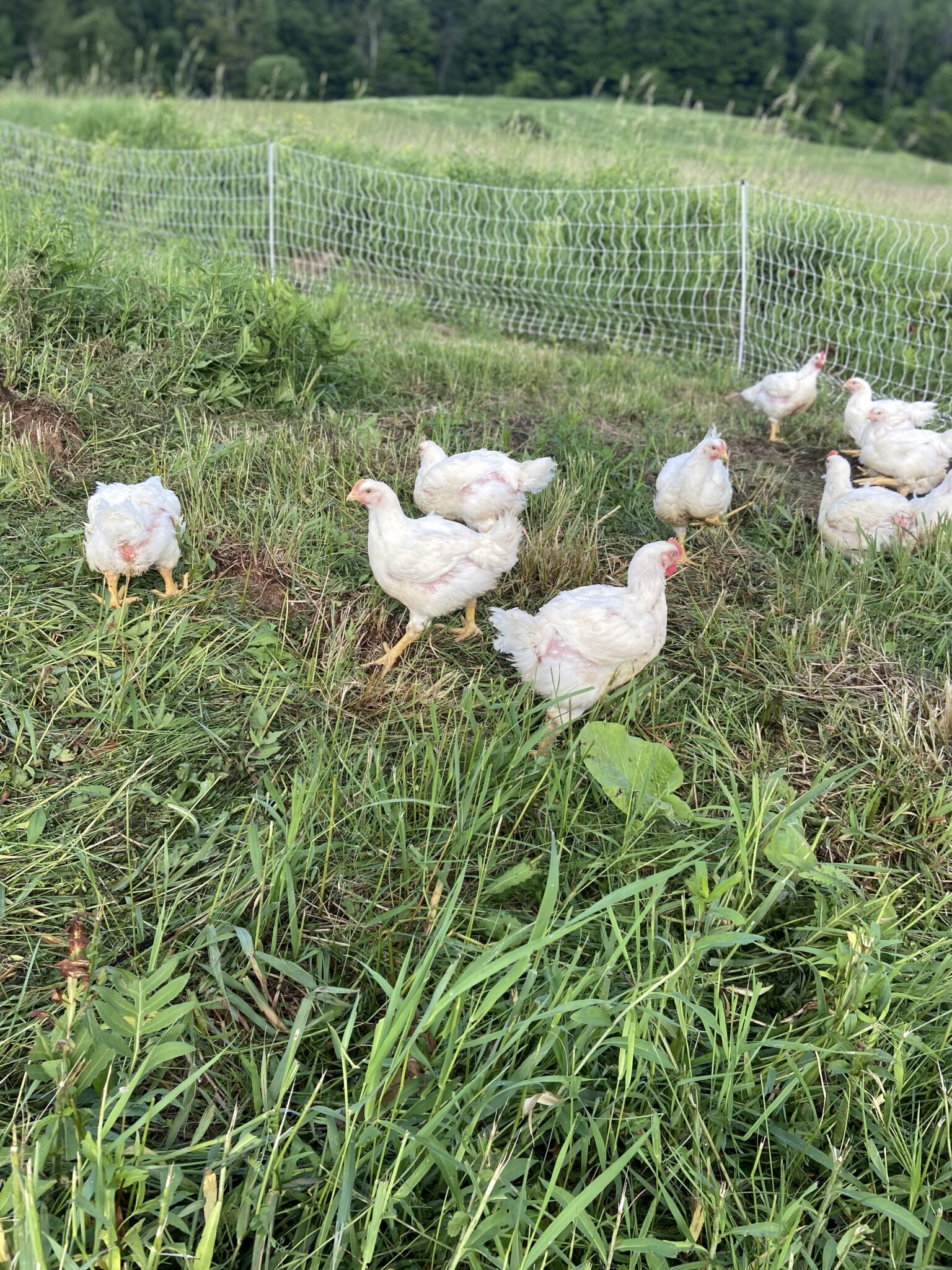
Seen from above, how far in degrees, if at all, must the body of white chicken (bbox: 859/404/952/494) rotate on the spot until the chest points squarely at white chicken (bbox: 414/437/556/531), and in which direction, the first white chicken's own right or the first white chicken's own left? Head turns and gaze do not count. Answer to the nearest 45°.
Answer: approximately 45° to the first white chicken's own left

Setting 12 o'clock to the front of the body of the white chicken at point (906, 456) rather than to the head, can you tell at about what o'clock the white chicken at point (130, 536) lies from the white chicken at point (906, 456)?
the white chicken at point (130, 536) is roughly at 10 o'clock from the white chicken at point (906, 456).

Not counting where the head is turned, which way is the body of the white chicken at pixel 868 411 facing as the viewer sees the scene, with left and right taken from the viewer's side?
facing to the left of the viewer

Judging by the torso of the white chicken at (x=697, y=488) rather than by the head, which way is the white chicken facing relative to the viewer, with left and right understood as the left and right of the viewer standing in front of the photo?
facing the viewer and to the right of the viewer

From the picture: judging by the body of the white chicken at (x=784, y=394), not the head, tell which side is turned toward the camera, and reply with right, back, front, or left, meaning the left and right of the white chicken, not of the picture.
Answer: right

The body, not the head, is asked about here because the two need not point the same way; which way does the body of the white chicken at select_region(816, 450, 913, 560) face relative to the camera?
to the viewer's left

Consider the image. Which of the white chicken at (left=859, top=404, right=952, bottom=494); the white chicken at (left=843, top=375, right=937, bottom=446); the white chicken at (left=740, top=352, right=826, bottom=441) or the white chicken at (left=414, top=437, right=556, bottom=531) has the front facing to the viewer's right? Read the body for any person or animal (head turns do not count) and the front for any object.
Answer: the white chicken at (left=740, top=352, right=826, bottom=441)

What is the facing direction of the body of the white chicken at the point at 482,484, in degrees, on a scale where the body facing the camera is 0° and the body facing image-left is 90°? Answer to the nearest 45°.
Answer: approximately 90°

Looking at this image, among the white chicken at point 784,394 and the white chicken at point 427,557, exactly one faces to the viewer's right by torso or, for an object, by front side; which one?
the white chicken at point 784,394

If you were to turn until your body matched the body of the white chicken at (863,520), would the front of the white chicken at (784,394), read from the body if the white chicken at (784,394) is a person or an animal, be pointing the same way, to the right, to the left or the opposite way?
the opposite way

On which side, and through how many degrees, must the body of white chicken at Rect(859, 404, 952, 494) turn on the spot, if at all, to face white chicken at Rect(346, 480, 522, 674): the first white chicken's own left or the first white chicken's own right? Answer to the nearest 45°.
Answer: approximately 45° to the first white chicken's own left

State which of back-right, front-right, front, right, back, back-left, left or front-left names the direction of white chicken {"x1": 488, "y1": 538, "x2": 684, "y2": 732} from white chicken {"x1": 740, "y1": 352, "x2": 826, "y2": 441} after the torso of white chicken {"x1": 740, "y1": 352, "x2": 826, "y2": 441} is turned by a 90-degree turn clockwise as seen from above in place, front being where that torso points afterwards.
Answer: front

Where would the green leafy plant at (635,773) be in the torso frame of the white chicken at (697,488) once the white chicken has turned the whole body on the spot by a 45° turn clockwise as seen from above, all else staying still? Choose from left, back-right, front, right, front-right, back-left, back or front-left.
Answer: front

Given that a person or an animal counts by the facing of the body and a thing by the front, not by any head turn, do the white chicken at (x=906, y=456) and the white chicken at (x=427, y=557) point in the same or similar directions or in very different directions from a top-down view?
same or similar directions

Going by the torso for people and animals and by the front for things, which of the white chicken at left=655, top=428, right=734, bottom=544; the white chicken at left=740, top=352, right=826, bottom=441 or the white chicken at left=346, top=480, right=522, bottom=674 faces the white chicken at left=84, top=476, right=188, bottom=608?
the white chicken at left=346, top=480, right=522, bottom=674

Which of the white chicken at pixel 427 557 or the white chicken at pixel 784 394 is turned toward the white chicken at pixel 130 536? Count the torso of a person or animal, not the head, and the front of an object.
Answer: the white chicken at pixel 427 557

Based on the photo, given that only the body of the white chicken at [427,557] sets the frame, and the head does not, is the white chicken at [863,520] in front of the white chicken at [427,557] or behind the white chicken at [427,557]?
behind

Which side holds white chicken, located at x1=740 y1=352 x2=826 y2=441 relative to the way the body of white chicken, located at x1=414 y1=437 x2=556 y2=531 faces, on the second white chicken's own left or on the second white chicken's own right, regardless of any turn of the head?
on the second white chicken's own right
